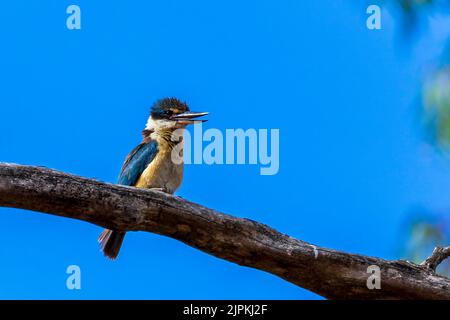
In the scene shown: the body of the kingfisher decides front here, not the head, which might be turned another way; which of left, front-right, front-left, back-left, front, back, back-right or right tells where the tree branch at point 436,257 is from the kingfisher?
front
